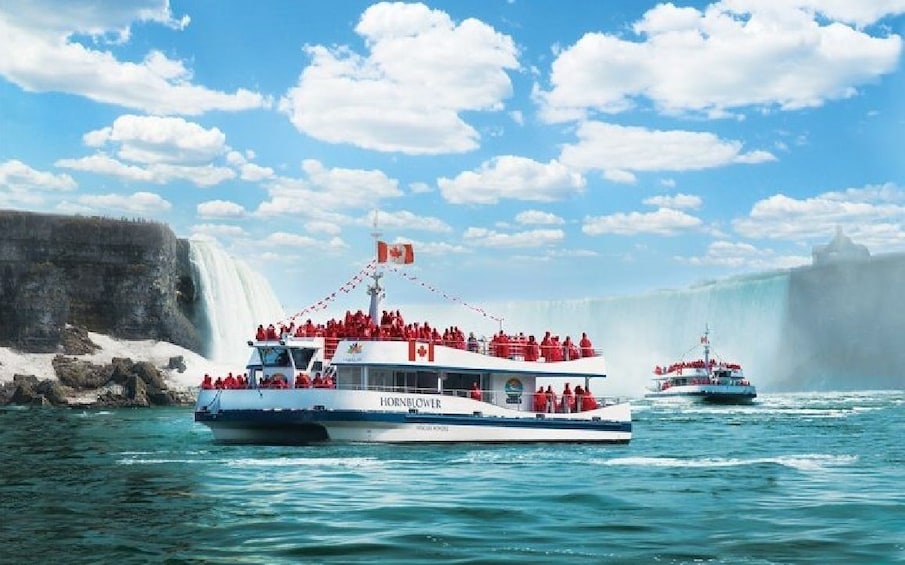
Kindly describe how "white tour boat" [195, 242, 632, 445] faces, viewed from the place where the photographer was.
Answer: facing the viewer and to the left of the viewer
